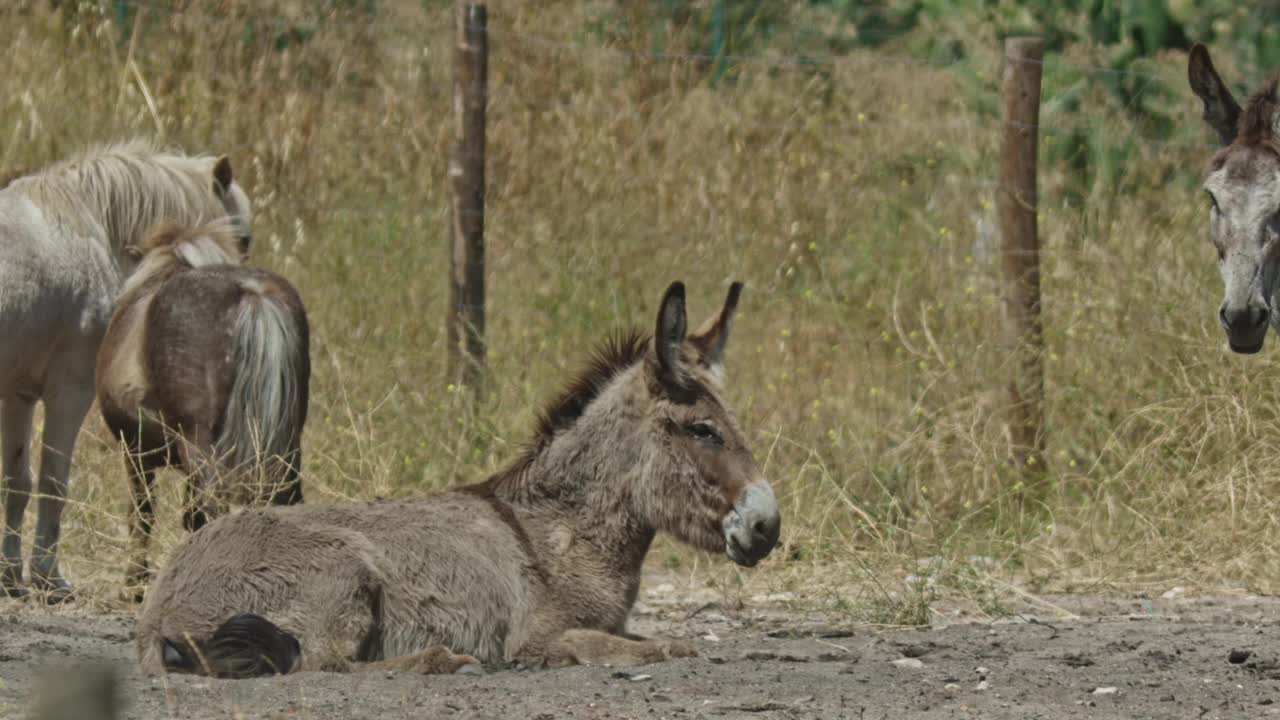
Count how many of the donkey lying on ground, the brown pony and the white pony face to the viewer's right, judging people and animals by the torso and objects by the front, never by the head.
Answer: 2

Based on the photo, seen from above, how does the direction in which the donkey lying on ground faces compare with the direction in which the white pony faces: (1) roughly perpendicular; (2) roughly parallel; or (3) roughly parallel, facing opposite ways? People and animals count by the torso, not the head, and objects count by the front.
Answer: roughly parallel

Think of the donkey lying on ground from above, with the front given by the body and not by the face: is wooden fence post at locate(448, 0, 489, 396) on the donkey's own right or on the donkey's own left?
on the donkey's own left

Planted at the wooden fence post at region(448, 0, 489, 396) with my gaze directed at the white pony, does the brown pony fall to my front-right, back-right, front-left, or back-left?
front-left

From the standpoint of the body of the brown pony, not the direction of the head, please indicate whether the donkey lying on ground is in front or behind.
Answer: behind

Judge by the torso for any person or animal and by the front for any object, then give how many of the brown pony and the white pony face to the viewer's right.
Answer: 1

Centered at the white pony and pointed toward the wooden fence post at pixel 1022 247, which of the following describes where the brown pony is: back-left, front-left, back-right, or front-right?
front-right

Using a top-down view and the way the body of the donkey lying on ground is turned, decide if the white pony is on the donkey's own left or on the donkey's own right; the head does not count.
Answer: on the donkey's own left

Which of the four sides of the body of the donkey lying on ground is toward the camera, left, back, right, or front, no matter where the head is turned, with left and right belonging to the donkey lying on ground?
right

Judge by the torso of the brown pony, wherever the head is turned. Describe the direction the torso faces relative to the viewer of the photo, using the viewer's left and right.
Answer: facing away from the viewer and to the left of the viewer

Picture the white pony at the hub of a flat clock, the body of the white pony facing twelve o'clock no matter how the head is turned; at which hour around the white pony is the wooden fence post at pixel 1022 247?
The wooden fence post is roughly at 12 o'clock from the white pony.

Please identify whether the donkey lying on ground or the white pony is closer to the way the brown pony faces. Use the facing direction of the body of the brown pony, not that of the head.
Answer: the white pony

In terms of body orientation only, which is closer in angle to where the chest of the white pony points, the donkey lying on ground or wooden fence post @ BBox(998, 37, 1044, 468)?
the wooden fence post

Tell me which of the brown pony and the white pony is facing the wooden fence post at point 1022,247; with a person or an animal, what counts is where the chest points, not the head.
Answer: the white pony

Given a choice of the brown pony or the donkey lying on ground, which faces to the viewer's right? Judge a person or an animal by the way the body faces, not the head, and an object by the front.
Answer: the donkey lying on ground

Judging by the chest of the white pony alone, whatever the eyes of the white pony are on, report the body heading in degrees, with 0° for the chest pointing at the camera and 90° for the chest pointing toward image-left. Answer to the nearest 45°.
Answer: approximately 270°

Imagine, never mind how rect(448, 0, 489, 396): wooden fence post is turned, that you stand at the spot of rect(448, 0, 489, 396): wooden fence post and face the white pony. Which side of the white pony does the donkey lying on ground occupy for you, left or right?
left
